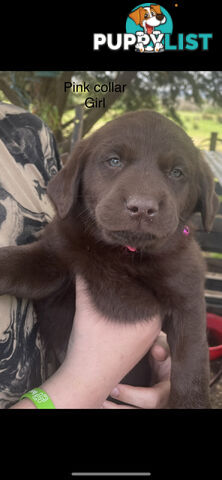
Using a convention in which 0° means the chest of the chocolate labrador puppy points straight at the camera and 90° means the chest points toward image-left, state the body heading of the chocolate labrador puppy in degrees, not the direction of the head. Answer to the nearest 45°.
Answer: approximately 0°
